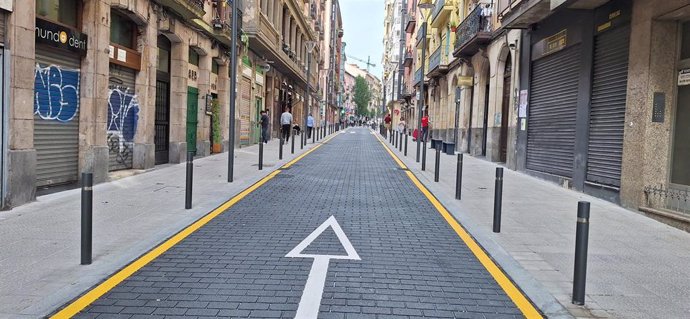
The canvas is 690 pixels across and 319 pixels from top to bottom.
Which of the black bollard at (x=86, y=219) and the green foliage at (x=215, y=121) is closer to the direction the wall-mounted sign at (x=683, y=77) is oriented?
the black bollard

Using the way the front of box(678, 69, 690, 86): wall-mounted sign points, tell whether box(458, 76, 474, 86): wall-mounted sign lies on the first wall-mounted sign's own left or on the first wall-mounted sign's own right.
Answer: on the first wall-mounted sign's own right

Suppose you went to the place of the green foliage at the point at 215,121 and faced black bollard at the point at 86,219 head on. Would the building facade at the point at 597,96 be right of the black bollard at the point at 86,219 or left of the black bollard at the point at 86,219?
left

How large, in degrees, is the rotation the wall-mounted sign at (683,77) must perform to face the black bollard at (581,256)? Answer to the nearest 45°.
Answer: approximately 45° to its left
